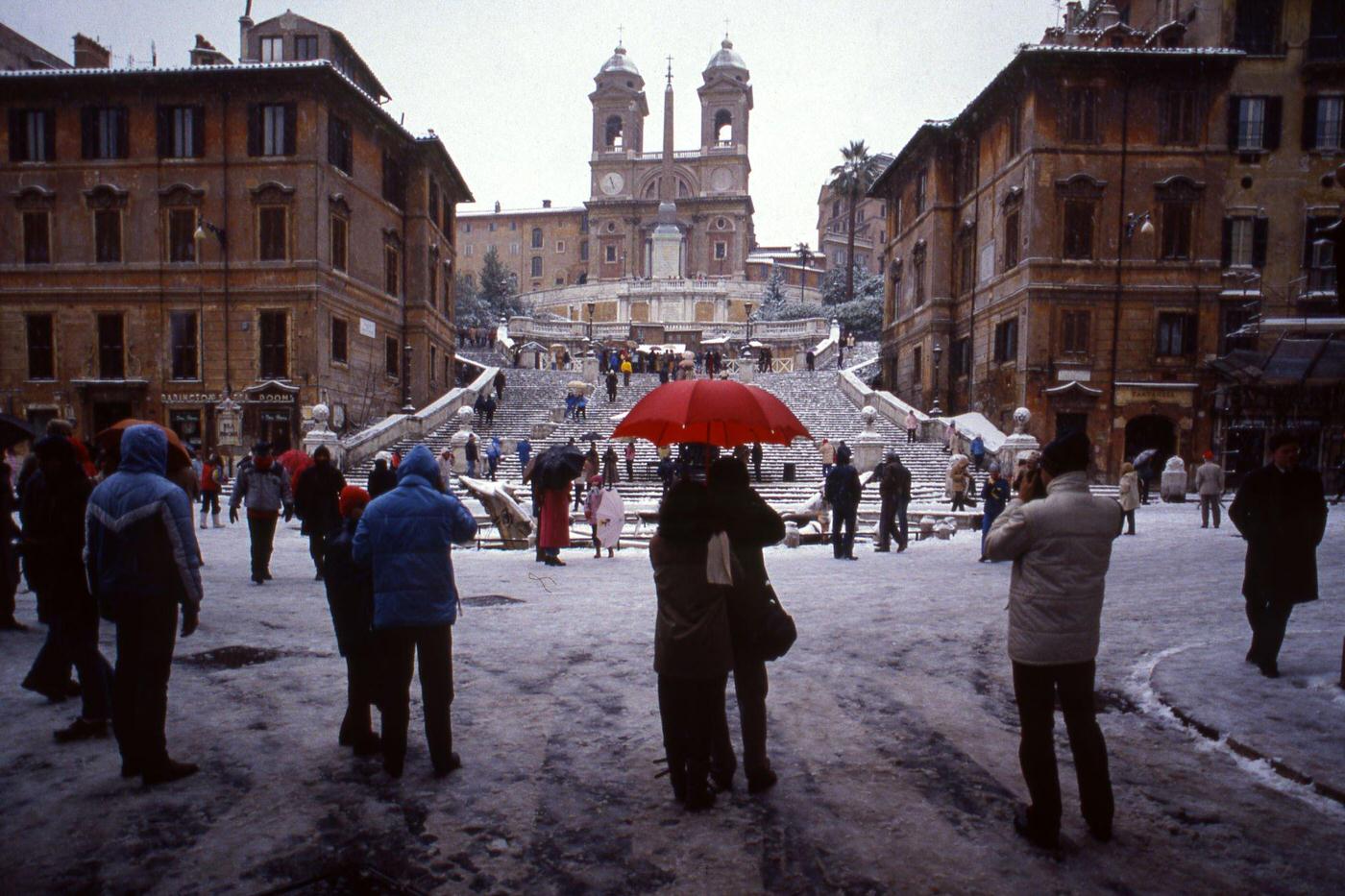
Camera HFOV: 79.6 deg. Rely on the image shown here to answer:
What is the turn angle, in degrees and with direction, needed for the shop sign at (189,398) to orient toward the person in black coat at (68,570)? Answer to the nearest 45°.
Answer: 0° — it already faces them

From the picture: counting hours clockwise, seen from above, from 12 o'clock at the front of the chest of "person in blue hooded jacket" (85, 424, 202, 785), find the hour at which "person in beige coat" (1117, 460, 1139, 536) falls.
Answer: The person in beige coat is roughly at 1 o'clock from the person in blue hooded jacket.

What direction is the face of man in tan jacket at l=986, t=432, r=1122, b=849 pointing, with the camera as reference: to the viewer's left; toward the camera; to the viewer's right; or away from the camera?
away from the camera

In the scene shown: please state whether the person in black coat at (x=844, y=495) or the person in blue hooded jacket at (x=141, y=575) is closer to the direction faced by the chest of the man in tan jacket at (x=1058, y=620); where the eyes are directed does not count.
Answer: the person in black coat

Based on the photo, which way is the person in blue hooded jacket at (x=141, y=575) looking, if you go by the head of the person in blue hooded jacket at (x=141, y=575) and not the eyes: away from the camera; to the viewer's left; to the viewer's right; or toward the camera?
away from the camera

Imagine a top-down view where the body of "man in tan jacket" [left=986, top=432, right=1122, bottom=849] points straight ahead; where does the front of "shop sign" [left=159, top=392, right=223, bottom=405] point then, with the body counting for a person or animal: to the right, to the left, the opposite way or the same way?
the opposite way
